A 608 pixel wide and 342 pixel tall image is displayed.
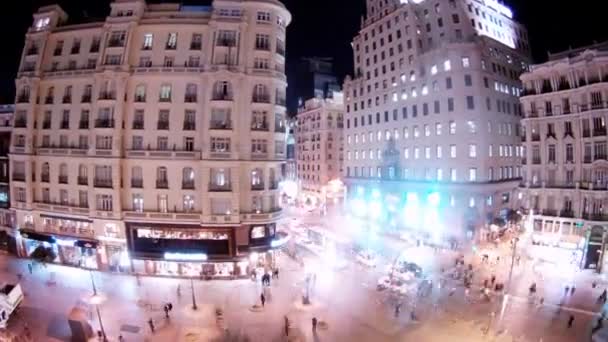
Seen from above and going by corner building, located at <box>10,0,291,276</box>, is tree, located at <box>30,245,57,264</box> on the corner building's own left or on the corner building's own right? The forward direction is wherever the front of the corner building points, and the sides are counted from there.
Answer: on the corner building's own right

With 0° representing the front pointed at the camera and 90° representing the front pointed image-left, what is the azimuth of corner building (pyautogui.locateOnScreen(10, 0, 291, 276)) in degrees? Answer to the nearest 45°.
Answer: approximately 0°
